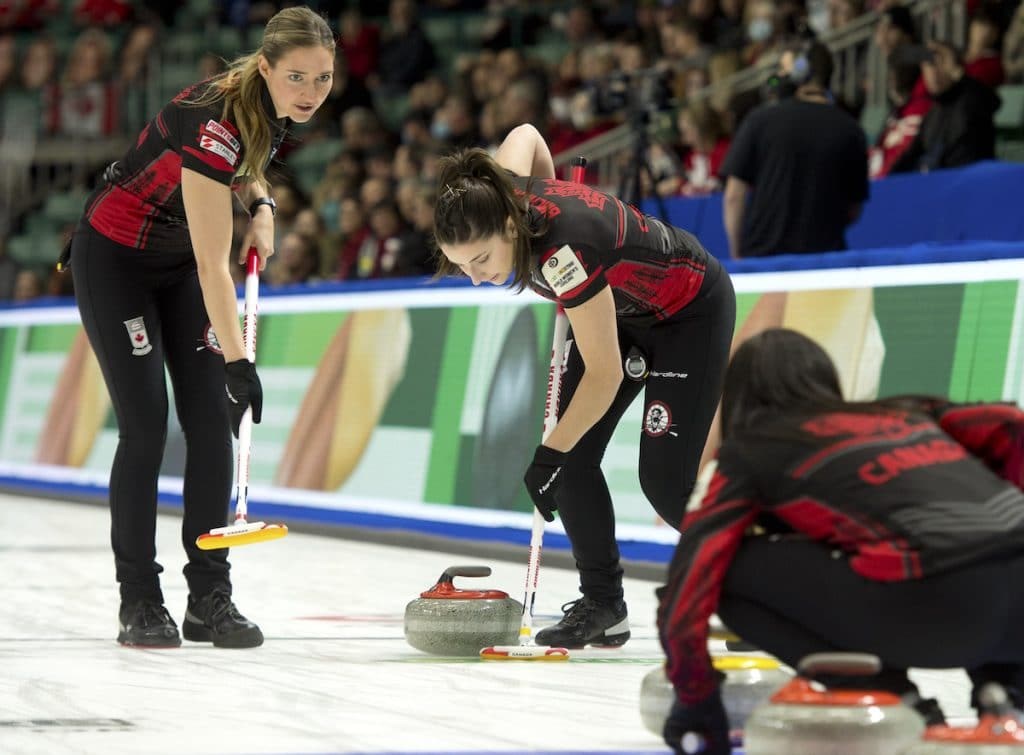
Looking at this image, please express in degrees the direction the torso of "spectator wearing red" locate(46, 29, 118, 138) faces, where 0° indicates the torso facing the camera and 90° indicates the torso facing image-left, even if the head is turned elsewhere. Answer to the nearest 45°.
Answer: approximately 0°

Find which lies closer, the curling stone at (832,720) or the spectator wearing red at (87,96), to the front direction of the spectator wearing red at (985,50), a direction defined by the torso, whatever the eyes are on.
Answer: the curling stone

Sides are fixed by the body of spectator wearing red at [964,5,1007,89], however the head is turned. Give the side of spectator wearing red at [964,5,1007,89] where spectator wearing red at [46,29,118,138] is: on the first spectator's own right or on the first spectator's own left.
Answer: on the first spectator's own right

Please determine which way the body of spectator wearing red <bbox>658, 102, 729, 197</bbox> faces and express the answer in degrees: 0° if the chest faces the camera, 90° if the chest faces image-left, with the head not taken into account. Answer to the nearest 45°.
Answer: approximately 45°

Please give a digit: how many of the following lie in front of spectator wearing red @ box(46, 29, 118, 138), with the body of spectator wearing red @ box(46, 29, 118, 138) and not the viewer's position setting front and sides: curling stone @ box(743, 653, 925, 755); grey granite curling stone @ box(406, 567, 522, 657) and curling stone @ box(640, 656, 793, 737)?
3

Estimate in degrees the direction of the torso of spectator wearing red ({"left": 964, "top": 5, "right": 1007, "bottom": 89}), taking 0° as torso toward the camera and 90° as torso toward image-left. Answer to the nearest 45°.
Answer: approximately 45°

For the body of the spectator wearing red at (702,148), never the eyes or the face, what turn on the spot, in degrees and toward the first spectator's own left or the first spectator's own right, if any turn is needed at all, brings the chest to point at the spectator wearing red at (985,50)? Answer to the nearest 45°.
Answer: approximately 135° to the first spectator's own left

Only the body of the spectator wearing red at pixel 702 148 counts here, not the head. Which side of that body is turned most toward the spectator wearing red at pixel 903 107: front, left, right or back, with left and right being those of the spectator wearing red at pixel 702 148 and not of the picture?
left
